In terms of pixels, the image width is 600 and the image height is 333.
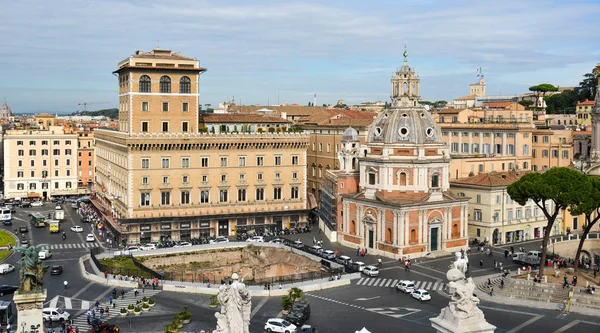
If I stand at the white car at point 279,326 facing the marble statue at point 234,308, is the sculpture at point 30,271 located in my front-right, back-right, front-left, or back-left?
front-right

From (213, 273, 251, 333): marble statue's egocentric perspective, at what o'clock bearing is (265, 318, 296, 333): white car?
The white car is roughly at 12 o'clock from the marble statue.

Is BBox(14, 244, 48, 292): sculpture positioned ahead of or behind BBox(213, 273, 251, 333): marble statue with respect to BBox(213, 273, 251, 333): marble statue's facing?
ahead

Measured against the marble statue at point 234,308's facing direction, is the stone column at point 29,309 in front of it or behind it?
in front

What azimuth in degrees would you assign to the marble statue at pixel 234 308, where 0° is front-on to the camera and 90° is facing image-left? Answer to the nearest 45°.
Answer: approximately 180°
